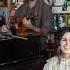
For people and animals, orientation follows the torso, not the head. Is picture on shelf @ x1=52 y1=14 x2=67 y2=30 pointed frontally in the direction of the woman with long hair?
yes

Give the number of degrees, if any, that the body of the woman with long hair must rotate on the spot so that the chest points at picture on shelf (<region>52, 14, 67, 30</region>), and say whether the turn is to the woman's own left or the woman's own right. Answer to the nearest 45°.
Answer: approximately 180°

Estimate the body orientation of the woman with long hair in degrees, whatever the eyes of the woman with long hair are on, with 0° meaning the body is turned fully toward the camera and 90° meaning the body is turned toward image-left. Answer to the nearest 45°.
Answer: approximately 0°

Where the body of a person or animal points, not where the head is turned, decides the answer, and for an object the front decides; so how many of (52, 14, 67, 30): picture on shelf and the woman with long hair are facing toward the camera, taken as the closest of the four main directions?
2

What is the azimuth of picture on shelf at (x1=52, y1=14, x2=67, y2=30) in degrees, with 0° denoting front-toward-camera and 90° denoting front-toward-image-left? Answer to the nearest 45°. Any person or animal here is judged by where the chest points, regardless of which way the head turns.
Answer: approximately 0°
